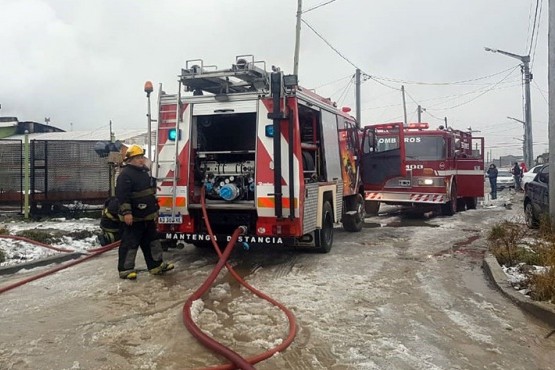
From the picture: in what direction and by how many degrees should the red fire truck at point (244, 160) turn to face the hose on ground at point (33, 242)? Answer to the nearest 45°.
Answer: approximately 135° to its left

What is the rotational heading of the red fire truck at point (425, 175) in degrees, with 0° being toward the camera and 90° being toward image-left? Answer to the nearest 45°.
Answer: approximately 45°

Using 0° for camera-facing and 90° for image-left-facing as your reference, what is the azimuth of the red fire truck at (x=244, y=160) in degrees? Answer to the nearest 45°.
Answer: approximately 225°

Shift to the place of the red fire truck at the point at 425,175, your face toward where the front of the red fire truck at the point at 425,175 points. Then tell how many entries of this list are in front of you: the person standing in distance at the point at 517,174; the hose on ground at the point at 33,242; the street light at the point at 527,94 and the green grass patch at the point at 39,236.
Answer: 2

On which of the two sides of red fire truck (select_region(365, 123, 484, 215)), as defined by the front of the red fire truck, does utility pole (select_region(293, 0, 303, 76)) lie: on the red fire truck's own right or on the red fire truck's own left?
on the red fire truck's own right

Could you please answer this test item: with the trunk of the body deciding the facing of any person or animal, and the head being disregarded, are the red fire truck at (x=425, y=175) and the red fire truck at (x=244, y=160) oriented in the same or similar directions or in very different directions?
very different directions

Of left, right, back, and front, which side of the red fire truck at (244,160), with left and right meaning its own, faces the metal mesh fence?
left

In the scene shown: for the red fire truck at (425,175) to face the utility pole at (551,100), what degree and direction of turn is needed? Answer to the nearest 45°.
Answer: approximately 90° to its left
